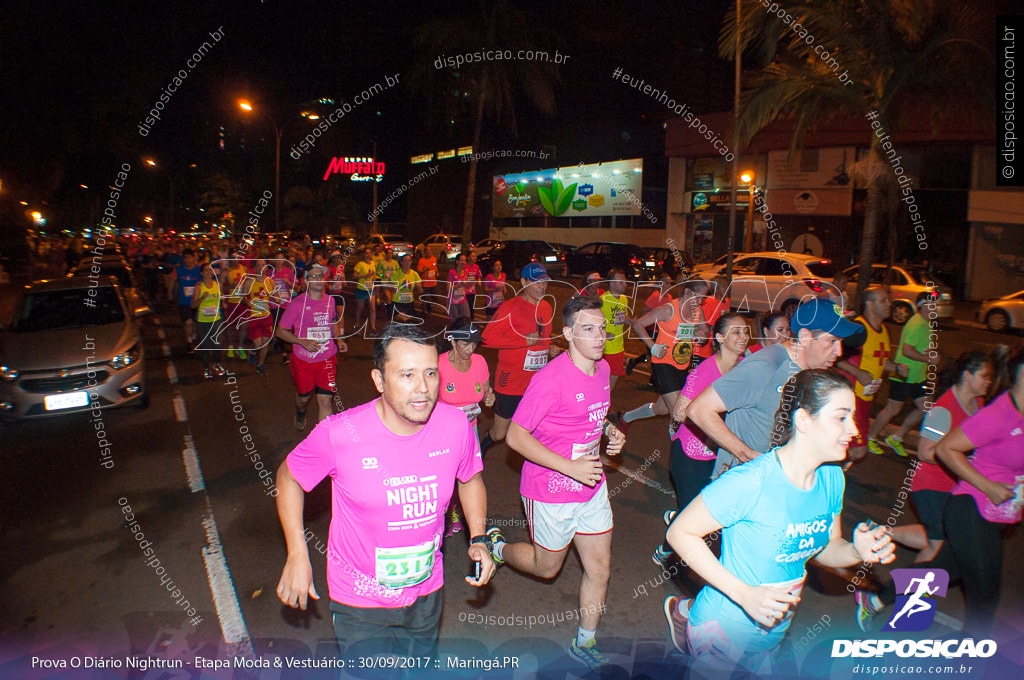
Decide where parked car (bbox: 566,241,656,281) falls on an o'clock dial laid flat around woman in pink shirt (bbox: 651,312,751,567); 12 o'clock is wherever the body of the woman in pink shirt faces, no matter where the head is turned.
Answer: The parked car is roughly at 7 o'clock from the woman in pink shirt.

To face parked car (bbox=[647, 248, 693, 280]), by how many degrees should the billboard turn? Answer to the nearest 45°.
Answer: approximately 45° to its left

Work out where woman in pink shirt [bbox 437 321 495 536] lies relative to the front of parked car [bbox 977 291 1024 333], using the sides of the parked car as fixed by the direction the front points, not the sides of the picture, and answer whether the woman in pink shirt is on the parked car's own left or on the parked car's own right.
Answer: on the parked car's own left

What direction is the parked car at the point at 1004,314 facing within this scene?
to the viewer's left

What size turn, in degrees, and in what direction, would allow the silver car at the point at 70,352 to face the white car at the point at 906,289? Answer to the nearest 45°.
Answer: approximately 90° to its left

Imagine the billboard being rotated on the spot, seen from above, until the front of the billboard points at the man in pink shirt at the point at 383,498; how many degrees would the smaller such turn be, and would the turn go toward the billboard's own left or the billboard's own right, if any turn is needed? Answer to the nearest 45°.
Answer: approximately 45° to the billboard's own left

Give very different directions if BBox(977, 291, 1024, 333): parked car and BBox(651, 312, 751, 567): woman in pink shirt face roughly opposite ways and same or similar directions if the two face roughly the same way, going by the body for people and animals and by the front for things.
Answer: very different directions

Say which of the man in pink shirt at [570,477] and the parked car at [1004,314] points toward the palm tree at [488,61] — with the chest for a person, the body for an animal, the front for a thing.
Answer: the parked car
